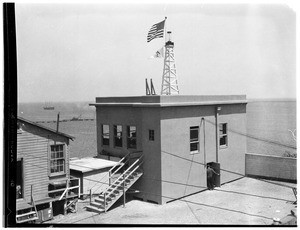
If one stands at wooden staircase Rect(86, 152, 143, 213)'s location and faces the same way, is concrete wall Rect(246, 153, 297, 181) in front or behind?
behind

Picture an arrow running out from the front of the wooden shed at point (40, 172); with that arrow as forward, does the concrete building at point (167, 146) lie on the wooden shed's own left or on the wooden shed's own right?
on the wooden shed's own left

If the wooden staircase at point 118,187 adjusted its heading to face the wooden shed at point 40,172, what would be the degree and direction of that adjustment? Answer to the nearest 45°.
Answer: approximately 45° to its right

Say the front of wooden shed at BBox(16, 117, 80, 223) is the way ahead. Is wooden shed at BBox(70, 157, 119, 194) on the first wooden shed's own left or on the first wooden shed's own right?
on the first wooden shed's own left

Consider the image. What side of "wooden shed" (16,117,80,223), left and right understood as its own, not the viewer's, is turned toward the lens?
front
